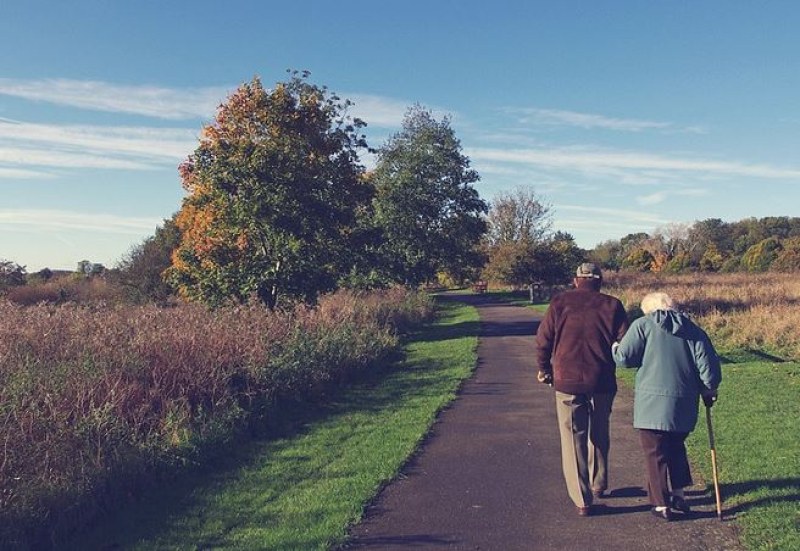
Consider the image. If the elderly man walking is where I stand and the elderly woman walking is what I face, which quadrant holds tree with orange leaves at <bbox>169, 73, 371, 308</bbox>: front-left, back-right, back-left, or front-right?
back-left

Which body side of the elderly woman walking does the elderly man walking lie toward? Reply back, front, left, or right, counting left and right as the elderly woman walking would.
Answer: left

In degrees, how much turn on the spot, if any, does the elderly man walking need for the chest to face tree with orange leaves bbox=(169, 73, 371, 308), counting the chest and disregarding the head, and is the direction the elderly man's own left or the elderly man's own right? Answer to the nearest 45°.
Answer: approximately 45° to the elderly man's own left

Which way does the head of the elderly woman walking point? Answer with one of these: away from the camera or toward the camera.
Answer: away from the camera

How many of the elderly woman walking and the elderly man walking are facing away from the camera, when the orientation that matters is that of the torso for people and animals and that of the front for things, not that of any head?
2

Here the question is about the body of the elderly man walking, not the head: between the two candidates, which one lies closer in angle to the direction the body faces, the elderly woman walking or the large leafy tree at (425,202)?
the large leafy tree

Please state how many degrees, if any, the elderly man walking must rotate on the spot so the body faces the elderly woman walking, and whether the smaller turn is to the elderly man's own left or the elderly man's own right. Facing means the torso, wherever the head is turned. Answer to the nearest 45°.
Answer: approximately 90° to the elderly man's own right

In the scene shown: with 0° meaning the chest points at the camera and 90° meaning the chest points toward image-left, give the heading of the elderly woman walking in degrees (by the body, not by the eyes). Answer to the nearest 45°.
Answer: approximately 180°

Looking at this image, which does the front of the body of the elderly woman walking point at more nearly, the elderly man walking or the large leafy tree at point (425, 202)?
the large leafy tree

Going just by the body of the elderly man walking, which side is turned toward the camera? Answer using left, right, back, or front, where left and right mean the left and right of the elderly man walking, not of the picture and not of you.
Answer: back
